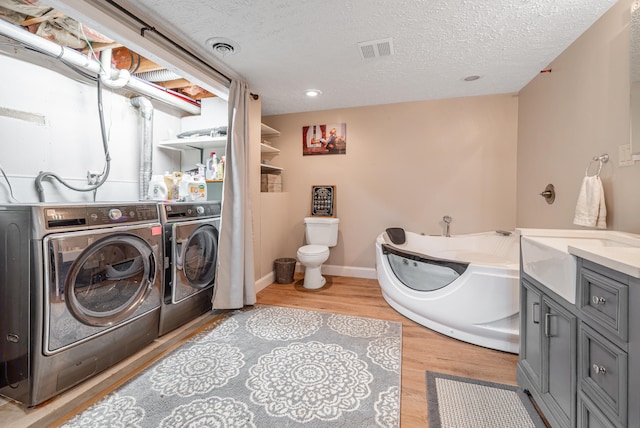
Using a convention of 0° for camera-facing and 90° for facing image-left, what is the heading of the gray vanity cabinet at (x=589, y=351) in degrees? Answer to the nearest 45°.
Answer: approximately 45°

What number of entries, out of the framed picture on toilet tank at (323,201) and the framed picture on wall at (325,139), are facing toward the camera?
2

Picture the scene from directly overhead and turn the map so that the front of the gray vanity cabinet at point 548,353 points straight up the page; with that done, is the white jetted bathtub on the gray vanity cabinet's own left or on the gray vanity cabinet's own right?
on the gray vanity cabinet's own right

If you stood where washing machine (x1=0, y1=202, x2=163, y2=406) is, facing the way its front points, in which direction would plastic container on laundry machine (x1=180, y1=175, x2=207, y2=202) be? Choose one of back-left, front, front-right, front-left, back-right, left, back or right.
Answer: left

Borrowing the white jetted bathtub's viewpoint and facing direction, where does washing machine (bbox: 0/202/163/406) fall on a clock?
The washing machine is roughly at 12 o'clock from the white jetted bathtub.

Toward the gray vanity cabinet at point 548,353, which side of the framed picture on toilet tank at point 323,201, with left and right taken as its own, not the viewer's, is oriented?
front

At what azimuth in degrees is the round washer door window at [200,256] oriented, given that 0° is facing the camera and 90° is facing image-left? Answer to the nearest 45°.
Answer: approximately 315°

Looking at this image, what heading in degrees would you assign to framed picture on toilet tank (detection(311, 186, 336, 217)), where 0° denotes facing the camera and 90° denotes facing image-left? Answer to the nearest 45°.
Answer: approximately 0°

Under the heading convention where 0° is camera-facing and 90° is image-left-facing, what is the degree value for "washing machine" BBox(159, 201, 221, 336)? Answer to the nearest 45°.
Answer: approximately 315°
